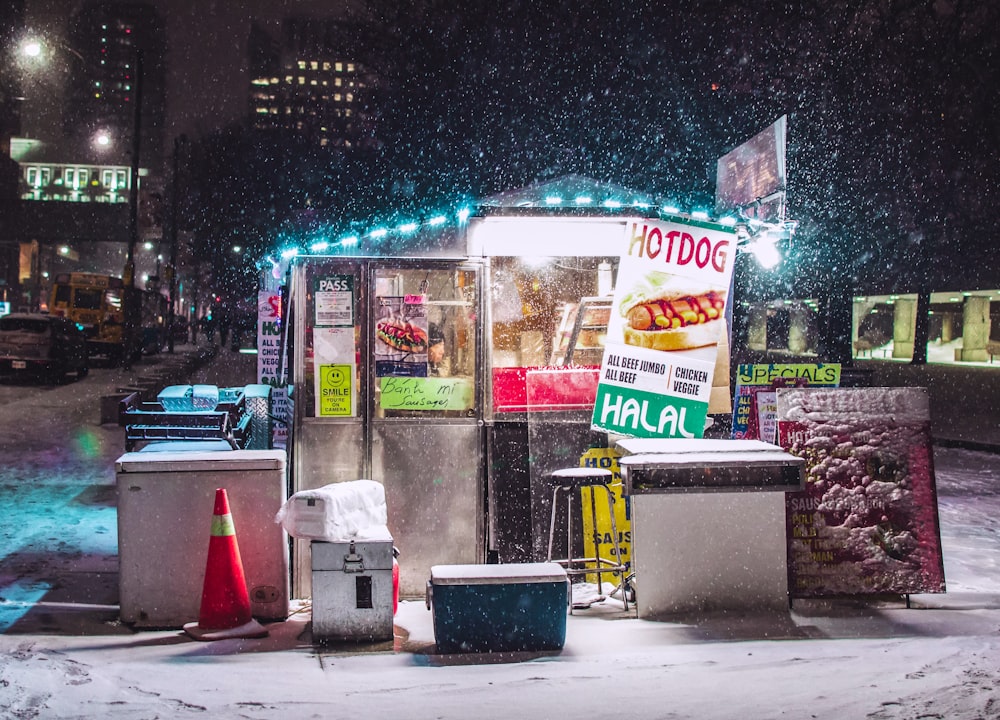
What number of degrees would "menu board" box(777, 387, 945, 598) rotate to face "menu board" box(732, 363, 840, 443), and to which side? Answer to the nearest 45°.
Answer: approximately 180°

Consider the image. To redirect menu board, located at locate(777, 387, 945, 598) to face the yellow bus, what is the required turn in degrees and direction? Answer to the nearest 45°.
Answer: approximately 135° to its right

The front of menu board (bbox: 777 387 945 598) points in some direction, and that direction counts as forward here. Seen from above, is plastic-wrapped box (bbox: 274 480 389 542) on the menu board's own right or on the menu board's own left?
on the menu board's own right

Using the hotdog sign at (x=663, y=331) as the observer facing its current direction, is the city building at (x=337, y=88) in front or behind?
behind

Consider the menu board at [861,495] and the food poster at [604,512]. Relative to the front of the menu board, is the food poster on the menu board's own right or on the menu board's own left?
on the menu board's own right

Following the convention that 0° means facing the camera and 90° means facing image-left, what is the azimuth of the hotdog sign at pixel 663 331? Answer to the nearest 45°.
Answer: approximately 0°

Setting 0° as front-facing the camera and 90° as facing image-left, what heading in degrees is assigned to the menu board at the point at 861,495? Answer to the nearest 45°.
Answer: approximately 0°
